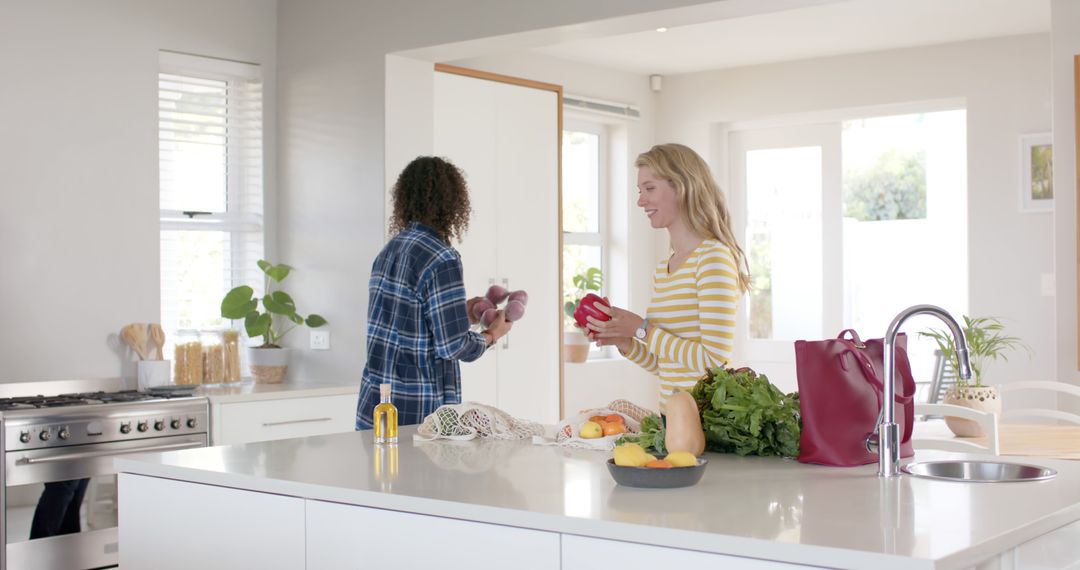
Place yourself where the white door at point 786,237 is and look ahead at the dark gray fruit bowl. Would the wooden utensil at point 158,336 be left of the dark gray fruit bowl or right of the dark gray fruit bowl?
right

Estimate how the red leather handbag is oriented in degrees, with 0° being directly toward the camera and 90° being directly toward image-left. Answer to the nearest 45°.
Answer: approximately 0°

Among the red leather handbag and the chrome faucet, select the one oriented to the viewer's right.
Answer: the chrome faucet

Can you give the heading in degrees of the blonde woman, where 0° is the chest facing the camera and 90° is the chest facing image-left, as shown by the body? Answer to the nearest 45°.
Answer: approximately 90°

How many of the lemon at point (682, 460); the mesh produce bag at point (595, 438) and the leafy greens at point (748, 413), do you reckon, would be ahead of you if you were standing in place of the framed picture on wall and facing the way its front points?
3

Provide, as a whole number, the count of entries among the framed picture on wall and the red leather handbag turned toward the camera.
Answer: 2

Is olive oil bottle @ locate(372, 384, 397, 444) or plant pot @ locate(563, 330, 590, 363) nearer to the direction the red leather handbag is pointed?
the olive oil bottle

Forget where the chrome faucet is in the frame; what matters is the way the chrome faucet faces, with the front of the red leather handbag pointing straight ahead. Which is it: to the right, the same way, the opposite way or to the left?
to the left

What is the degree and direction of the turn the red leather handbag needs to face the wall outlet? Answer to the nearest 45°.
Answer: approximately 135° to its right

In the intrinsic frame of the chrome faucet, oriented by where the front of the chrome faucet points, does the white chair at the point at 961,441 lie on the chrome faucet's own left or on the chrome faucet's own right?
on the chrome faucet's own left

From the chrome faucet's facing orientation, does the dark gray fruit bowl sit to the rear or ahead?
to the rear

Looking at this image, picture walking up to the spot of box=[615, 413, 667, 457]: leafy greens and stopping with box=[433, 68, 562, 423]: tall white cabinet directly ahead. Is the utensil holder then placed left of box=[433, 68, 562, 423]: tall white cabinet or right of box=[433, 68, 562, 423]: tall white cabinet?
left

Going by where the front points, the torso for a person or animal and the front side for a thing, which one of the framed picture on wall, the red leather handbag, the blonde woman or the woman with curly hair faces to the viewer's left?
the blonde woman

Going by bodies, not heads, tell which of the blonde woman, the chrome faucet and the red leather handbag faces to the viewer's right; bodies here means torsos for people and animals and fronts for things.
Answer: the chrome faucet

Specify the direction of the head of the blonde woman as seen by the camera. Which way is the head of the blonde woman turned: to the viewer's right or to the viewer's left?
to the viewer's left

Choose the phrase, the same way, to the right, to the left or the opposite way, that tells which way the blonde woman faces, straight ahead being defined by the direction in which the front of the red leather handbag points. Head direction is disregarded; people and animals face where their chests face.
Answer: to the right

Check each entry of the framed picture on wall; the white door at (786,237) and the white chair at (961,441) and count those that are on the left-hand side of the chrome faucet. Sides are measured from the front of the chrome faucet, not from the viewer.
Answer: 3
